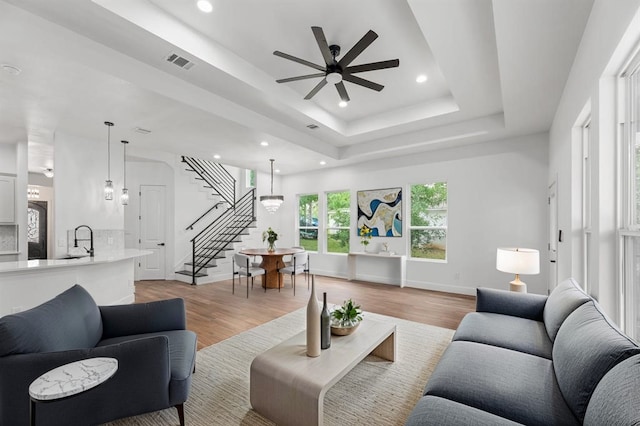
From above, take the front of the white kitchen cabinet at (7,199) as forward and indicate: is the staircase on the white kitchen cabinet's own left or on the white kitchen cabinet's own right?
on the white kitchen cabinet's own left

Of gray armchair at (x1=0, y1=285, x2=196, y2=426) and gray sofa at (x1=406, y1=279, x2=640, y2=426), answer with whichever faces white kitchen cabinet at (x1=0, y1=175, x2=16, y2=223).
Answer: gray sofa at (x1=406, y1=279, x2=640, y2=426)

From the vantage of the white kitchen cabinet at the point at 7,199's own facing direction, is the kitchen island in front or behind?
in front

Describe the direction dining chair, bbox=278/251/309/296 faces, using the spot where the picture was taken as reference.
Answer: facing away from the viewer and to the left of the viewer

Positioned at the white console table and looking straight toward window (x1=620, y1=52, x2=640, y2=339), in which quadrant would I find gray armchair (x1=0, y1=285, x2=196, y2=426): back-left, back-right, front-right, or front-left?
front-right

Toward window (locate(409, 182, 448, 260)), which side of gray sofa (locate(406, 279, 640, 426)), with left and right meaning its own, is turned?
right

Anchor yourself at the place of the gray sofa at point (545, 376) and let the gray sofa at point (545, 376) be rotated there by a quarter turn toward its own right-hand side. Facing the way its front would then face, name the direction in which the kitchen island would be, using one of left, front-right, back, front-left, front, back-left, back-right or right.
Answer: left

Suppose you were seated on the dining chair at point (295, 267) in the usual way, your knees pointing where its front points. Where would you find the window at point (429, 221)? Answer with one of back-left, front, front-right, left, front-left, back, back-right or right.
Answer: back-right

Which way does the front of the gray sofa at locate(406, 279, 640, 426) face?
to the viewer's left

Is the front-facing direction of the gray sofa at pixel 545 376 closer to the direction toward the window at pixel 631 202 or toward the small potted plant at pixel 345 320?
the small potted plant

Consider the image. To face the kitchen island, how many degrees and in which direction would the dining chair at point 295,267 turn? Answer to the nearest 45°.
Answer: approximately 90° to its left

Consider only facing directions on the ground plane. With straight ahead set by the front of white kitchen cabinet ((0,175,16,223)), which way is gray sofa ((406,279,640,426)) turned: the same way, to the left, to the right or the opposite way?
the opposite way

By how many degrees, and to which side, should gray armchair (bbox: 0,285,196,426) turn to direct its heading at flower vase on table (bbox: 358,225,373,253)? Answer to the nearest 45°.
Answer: approximately 45° to its left

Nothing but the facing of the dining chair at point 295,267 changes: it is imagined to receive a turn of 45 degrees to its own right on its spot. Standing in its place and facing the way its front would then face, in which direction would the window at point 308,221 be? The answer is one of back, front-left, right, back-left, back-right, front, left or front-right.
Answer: front

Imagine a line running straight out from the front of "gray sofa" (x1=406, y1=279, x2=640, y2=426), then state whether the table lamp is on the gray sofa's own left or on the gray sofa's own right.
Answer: on the gray sofa's own right

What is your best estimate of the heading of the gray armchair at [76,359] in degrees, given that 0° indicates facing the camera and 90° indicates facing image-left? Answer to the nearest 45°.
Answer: approximately 270°
